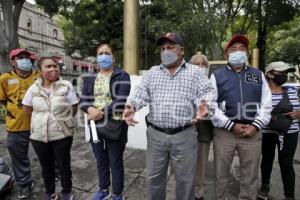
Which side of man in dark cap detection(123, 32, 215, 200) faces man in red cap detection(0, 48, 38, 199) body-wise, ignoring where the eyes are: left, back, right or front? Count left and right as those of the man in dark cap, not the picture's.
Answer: right

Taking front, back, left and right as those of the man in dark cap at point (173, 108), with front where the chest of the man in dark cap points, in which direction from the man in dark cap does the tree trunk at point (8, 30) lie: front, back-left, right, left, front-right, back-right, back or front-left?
back-right

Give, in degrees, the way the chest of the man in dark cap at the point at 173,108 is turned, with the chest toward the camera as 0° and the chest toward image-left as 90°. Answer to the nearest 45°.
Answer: approximately 0°

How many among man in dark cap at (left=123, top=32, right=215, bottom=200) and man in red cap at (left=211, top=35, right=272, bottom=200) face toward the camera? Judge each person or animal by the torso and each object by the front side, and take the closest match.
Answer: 2

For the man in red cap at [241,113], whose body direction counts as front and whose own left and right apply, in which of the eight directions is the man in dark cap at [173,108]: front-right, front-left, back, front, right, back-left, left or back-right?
front-right

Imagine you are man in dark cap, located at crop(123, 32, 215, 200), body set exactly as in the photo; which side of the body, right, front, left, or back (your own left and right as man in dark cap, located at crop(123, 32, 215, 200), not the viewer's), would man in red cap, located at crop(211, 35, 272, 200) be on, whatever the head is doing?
left

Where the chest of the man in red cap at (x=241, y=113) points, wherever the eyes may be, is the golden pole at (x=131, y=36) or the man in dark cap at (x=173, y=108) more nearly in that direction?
the man in dark cap
